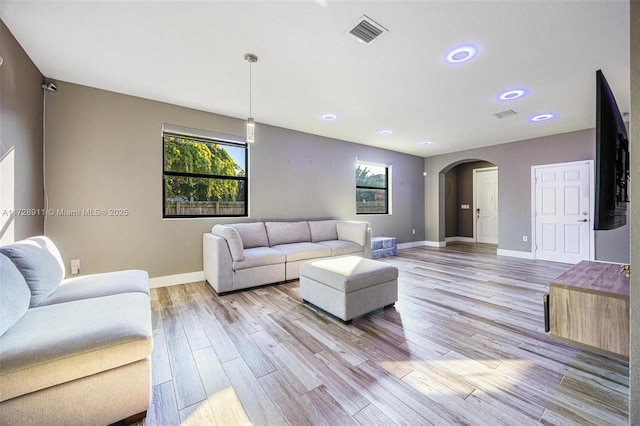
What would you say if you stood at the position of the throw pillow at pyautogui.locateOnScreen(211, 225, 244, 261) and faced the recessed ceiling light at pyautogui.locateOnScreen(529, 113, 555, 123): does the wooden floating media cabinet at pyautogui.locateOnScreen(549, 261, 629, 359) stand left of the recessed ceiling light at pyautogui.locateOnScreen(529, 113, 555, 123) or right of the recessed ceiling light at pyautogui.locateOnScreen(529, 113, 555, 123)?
right

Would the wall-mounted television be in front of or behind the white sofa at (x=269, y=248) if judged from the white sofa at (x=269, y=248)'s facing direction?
in front

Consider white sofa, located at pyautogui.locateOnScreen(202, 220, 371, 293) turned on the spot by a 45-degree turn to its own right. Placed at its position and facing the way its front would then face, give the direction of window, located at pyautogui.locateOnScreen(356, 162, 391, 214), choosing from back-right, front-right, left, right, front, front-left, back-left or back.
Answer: back-left

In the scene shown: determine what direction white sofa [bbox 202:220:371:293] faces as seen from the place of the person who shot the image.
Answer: facing the viewer and to the right of the viewer

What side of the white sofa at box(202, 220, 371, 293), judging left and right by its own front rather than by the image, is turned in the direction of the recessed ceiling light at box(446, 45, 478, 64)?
front

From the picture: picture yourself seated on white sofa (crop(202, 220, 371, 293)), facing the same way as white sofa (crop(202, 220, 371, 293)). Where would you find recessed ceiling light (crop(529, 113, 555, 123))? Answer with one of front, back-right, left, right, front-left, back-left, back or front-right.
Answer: front-left

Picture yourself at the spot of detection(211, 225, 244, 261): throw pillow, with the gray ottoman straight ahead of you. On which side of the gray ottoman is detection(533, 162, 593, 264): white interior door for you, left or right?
left

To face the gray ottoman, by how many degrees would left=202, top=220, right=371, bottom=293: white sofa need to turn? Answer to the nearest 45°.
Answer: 0° — it already faces it

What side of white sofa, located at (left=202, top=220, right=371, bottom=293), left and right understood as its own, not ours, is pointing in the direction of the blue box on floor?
left

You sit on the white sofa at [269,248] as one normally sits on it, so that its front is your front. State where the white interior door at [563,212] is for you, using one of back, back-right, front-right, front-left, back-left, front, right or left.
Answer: front-left

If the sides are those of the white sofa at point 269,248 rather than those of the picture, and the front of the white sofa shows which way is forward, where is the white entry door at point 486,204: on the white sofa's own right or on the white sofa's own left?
on the white sofa's own left

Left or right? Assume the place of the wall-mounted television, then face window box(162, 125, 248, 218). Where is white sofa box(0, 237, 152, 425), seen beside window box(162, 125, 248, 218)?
left

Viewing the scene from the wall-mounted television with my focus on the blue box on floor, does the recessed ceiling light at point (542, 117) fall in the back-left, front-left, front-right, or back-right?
front-right

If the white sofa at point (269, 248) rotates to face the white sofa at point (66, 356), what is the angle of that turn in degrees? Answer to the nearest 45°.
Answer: approximately 45° to its right
